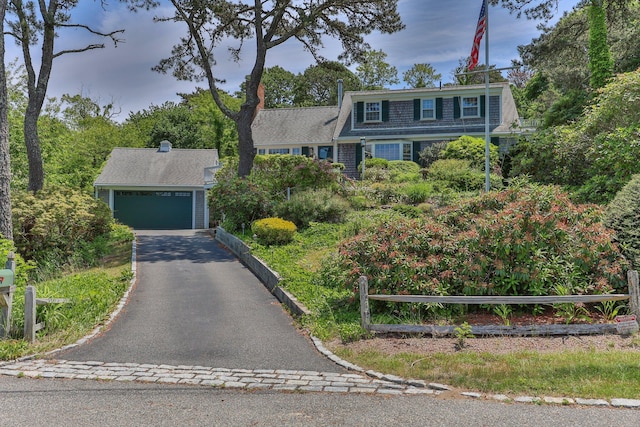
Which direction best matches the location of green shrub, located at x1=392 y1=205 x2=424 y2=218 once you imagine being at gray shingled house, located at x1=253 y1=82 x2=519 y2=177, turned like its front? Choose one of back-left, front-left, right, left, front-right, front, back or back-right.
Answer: front

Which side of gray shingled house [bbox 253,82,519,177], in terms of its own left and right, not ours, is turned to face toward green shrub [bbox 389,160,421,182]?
front

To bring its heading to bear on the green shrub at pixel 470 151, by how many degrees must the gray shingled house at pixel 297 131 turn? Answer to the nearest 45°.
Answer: approximately 45° to its left

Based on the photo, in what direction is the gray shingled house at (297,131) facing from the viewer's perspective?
toward the camera

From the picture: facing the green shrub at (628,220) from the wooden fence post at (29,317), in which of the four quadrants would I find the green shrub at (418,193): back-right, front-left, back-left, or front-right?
front-left

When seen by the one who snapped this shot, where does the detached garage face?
facing the viewer

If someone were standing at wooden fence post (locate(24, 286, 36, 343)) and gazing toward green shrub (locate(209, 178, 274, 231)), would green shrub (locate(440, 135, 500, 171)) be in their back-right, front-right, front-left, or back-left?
front-right

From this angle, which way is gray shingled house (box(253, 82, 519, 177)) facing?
toward the camera

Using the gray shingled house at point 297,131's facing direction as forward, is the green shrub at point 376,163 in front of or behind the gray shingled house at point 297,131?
in front

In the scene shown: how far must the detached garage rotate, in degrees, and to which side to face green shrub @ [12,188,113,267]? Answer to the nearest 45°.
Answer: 0° — it already faces it
